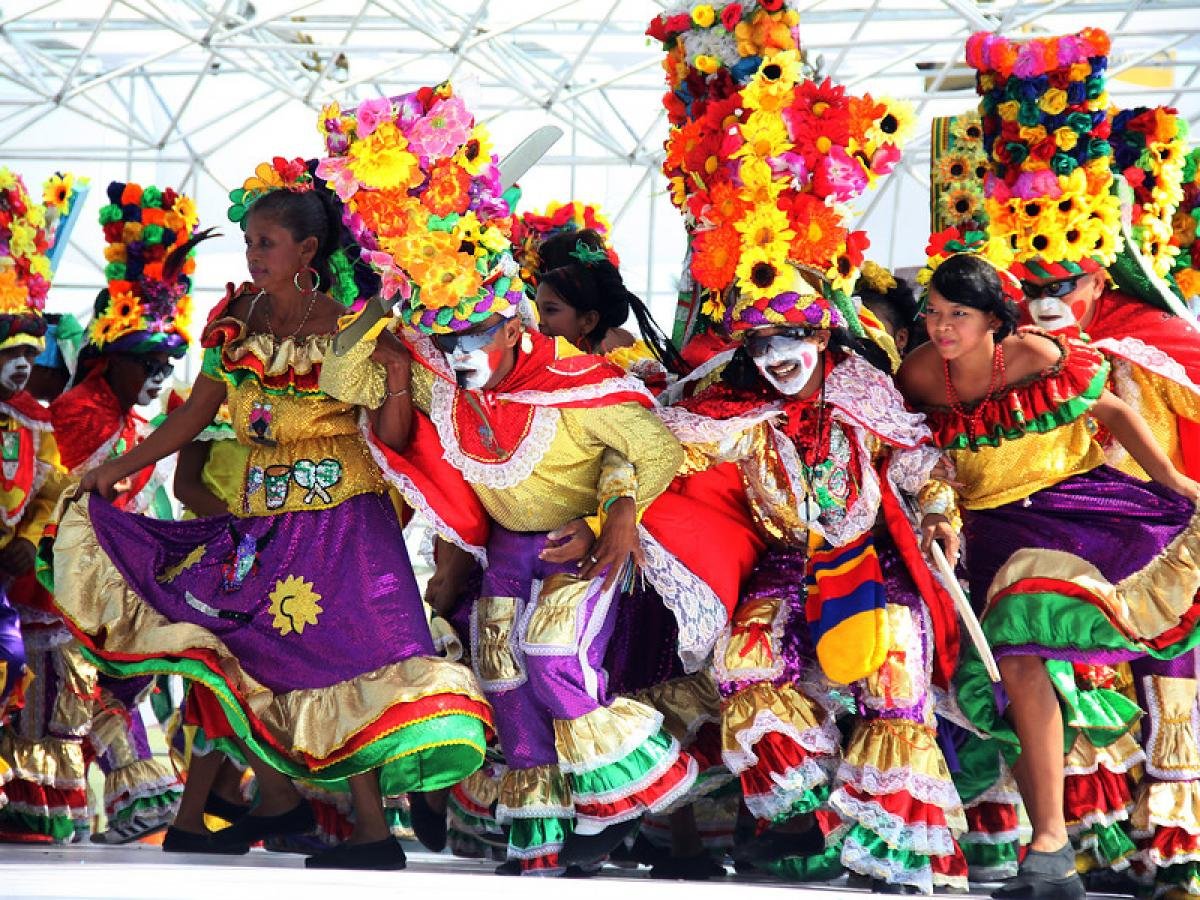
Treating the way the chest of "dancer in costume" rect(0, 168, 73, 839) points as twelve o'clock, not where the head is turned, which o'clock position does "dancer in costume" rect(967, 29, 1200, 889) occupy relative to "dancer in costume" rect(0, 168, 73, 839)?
"dancer in costume" rect(967, 29, 1200, 889) is roughly at 10 o'clock from "dancer in costume" rect(0, 168, 73, 839).

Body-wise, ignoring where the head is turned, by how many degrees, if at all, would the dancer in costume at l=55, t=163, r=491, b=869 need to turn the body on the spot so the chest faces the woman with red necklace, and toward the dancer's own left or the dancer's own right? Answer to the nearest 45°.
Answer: approximately 135° to the dancer's own left

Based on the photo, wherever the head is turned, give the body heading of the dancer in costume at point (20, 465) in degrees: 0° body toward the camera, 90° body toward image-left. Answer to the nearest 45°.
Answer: approximately 0°

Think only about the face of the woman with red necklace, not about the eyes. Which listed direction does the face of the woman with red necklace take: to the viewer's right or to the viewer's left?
to the viewer's left

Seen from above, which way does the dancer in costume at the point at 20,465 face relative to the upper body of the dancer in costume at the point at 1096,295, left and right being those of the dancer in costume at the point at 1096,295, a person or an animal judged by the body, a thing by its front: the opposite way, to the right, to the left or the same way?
to the left

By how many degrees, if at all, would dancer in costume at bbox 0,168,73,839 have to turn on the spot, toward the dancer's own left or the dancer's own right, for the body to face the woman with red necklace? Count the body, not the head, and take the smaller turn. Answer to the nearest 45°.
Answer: approximately 45° to the dancer's own left

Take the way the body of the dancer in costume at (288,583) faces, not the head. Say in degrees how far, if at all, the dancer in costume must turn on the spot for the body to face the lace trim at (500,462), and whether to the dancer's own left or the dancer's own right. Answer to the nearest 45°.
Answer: approximately 90° to the dancer's own left
